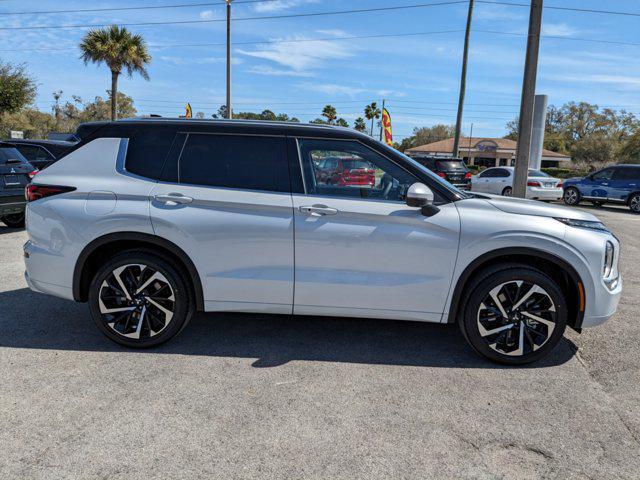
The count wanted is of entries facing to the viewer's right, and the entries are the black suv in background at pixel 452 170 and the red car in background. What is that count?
0

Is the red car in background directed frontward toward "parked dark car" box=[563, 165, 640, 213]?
no

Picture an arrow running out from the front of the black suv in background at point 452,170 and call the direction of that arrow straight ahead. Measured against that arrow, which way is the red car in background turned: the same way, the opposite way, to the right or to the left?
the same way

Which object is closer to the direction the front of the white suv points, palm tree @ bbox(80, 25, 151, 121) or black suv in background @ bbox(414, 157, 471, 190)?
the black suv in background

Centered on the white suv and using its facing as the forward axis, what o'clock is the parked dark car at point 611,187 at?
The parked dark car is roughly at 10 o'clock from the white suv.

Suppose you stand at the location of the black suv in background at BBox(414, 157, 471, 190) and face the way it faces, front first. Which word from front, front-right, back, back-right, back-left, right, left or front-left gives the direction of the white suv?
back-left

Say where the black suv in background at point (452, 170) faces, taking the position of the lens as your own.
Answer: facing away from the viewer and to the left of the viewer

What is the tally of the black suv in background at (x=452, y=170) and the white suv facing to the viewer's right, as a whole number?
1

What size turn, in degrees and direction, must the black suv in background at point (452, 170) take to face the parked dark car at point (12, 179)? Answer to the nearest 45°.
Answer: approximately 90° to its left

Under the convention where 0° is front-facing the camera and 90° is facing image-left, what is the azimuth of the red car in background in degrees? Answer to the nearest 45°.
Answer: approximately 135°

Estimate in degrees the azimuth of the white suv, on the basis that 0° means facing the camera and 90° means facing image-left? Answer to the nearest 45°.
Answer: approximately 270°

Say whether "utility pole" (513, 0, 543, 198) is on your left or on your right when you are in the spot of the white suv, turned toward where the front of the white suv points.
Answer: on your left

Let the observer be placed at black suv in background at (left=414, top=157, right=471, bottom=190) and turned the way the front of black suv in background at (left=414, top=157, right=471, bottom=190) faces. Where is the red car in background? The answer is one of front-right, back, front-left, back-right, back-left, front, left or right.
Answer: back-left
